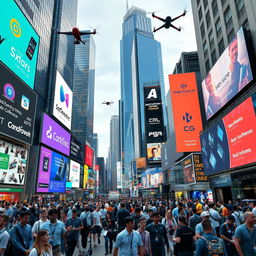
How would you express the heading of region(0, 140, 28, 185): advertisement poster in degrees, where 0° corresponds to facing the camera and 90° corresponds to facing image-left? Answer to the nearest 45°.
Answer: approximately 315°

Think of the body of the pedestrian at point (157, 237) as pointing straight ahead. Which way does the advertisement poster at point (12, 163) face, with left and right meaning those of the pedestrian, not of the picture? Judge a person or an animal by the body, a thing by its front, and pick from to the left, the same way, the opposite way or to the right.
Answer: to the left

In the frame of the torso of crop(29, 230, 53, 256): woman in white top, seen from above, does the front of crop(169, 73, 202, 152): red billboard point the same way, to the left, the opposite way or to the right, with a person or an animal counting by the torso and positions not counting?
to the right

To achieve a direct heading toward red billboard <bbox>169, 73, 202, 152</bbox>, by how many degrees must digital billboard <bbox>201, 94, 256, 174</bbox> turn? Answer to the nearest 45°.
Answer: approximately 90° to its right

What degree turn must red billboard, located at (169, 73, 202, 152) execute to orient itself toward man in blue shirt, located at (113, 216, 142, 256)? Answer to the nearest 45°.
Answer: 0° — it already faces them

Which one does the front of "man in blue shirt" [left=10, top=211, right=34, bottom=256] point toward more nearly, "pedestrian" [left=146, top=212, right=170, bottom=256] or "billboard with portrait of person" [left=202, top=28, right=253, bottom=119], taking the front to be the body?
the pedestrian

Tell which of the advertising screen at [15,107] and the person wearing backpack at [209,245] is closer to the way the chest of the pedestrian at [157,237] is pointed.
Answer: the person wearing backpack

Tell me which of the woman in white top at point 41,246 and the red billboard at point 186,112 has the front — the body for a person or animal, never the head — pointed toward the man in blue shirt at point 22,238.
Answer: the red billboard

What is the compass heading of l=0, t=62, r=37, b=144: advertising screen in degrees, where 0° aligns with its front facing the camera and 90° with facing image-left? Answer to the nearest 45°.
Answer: approximately 315°

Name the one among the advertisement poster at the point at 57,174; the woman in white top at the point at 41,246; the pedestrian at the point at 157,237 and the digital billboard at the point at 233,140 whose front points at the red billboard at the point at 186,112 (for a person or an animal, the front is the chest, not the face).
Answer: the advertisement poster
